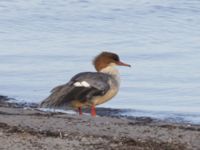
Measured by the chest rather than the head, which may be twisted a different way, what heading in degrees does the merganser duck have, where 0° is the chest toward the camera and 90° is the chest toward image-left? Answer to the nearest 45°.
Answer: approximately 270°
